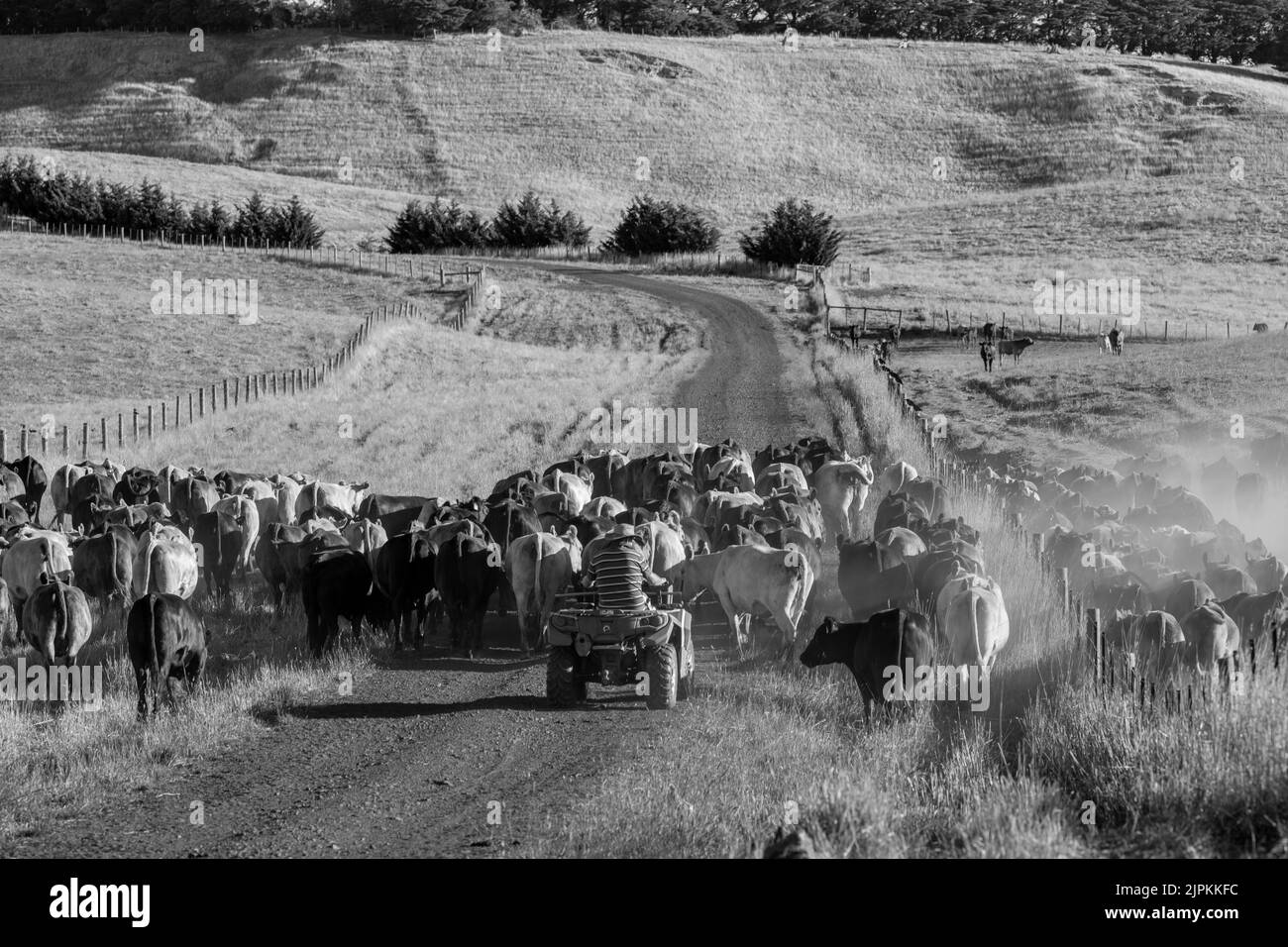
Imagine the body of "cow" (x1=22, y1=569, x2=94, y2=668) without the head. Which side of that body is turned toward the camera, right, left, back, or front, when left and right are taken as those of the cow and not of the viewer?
back

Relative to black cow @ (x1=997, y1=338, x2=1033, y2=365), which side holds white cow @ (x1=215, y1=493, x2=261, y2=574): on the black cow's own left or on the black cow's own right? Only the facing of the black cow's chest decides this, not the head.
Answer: on the black cow's own right

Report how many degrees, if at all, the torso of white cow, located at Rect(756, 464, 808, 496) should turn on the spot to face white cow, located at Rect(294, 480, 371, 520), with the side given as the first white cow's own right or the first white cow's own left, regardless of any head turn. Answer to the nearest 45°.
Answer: approximately 90° to the first white cow's own left

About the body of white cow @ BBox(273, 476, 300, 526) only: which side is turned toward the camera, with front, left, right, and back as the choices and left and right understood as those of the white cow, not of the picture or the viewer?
back

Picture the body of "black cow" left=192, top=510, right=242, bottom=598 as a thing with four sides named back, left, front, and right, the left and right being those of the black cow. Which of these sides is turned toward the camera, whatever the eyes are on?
back

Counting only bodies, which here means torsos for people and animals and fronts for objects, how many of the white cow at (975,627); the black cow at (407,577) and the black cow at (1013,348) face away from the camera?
2

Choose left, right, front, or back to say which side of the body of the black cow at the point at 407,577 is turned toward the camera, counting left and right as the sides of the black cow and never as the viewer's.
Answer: back

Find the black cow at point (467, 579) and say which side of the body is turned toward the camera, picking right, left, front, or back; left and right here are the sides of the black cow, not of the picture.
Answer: back

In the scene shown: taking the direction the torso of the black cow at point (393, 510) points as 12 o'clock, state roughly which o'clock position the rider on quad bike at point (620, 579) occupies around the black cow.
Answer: The rider on quad bike is roughly at 4 o'clock from the black cow.

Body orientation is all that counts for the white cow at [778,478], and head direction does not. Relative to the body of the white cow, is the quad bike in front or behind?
behind

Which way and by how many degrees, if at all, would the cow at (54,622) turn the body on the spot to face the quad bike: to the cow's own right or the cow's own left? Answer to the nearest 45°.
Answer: approximately 135° to the cow's own right

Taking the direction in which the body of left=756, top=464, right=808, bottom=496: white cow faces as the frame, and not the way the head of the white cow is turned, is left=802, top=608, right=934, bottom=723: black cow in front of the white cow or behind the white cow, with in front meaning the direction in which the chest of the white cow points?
behind
